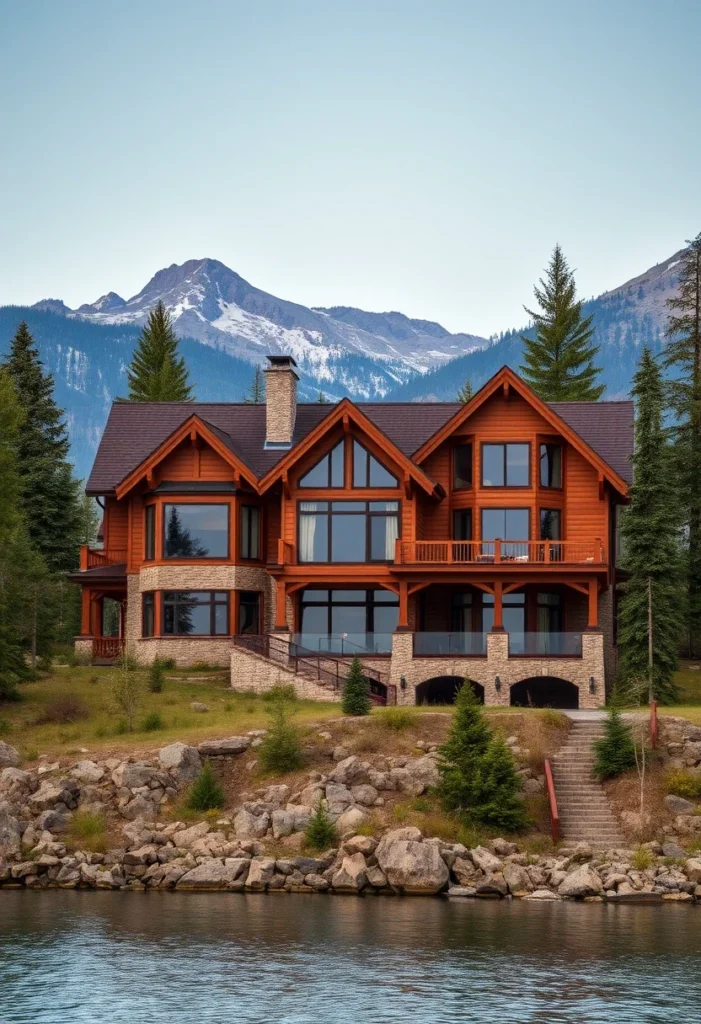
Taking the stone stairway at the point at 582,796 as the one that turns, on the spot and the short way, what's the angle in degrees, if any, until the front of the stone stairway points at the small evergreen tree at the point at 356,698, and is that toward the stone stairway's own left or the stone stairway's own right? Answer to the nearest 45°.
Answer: approximately 135° to the stone stairway's own right

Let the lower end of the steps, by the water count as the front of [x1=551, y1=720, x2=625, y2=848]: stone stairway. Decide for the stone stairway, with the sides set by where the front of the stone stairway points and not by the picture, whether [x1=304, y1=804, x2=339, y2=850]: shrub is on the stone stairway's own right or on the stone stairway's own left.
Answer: on the stone stairway's own right

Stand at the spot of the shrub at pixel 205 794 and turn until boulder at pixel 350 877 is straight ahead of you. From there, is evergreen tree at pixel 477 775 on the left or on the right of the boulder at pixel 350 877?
left

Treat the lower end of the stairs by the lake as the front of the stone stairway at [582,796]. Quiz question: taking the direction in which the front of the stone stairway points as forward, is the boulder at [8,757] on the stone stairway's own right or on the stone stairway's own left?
on the stone stairway's own right

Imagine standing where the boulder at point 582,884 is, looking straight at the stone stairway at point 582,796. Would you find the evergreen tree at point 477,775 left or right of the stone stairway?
left

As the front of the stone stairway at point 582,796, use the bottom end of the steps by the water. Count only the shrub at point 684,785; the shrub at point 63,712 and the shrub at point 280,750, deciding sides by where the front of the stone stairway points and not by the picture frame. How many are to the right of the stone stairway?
2

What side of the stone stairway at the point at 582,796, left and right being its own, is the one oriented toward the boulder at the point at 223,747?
right

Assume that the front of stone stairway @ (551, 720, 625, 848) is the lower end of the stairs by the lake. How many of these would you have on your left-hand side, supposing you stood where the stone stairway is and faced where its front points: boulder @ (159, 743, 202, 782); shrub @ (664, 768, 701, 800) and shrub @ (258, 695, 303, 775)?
1

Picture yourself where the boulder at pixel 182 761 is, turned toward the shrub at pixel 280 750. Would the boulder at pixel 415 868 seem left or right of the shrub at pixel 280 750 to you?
right

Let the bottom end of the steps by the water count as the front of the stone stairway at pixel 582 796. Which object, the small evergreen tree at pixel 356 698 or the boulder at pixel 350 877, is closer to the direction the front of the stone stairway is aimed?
the boulder

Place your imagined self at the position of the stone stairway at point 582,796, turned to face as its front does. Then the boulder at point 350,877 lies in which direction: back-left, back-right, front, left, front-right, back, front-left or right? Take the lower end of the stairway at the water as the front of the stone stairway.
front-right

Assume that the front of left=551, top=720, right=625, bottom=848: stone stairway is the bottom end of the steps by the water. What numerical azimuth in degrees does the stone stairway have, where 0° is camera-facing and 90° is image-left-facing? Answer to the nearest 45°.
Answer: approximately 0°

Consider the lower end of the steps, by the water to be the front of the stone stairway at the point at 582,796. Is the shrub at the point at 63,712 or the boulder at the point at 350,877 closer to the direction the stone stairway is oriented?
the boulder

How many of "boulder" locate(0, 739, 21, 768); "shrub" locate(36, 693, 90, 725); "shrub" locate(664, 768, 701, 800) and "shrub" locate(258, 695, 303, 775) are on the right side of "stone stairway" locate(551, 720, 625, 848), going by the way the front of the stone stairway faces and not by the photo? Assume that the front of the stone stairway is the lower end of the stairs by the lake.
3

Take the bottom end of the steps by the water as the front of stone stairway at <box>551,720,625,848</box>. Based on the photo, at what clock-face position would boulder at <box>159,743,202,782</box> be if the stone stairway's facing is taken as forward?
The boulder is roughly at 3 o'clock from the stone stairway.

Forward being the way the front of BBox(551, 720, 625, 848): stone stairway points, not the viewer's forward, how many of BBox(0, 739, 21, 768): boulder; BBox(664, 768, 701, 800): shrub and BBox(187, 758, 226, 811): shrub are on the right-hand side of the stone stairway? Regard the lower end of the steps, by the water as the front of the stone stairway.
2

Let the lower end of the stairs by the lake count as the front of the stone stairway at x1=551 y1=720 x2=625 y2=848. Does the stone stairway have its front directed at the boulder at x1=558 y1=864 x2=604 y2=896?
yes

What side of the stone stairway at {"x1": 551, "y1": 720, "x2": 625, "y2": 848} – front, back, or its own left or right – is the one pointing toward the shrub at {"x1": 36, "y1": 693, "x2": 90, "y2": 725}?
right
